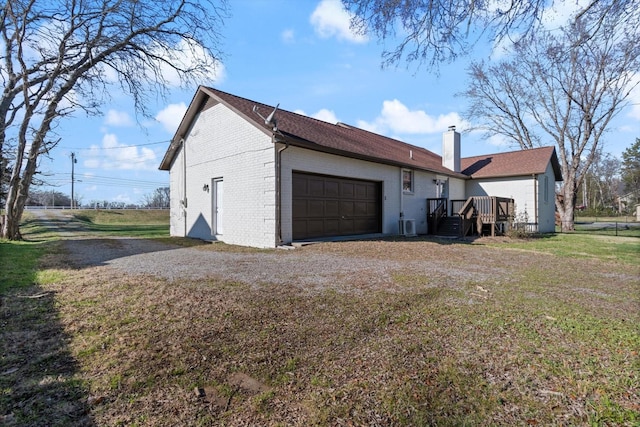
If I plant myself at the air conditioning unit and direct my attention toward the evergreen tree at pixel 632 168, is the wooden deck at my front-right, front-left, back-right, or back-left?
front-right

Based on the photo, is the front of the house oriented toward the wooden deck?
no
